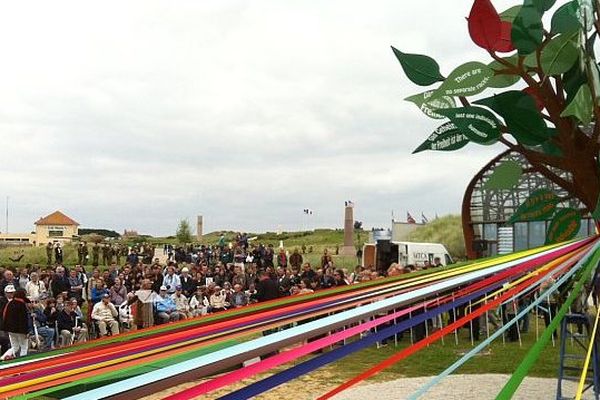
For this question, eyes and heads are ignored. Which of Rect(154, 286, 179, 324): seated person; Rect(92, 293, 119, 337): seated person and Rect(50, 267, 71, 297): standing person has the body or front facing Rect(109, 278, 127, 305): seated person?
Rect(50, 267, 71, 297): standing person

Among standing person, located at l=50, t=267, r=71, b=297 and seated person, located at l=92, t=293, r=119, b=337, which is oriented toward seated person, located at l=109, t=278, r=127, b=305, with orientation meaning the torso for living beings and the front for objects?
standing person, located at l=50, t=267, r=71, b=297

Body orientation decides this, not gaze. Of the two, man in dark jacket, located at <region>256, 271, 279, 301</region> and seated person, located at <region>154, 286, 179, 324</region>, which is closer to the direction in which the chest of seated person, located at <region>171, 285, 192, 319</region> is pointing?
the man in dark jacket

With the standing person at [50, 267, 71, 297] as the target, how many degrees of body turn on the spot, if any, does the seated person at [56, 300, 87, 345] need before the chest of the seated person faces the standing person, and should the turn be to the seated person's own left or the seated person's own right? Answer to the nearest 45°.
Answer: approximately 135° to the seated person's own left

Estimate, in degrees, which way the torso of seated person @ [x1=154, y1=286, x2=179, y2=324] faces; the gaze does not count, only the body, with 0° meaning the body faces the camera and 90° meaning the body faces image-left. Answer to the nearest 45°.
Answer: approximately 315°

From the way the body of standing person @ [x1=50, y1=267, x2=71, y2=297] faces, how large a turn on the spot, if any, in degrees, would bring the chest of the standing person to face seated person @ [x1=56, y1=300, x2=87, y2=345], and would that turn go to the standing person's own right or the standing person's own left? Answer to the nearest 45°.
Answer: approximately 45° to the standing person's own right

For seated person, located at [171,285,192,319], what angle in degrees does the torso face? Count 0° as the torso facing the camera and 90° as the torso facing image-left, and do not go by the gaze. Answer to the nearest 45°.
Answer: approximately 315°

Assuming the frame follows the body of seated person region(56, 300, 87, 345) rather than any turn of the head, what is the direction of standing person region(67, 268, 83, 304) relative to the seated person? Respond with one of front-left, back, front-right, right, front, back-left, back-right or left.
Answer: back-left

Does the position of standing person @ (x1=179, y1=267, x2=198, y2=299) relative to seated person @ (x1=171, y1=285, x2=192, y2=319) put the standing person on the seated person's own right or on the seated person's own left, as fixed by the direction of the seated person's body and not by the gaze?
on the seated person's own left

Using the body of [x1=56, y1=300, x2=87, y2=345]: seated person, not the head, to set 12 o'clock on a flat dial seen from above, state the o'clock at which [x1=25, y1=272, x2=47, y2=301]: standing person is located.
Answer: The standing person is roughly at 7 o'clock from the seated person.

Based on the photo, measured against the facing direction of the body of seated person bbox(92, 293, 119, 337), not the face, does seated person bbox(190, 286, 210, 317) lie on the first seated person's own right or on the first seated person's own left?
on the first seated person's own left
